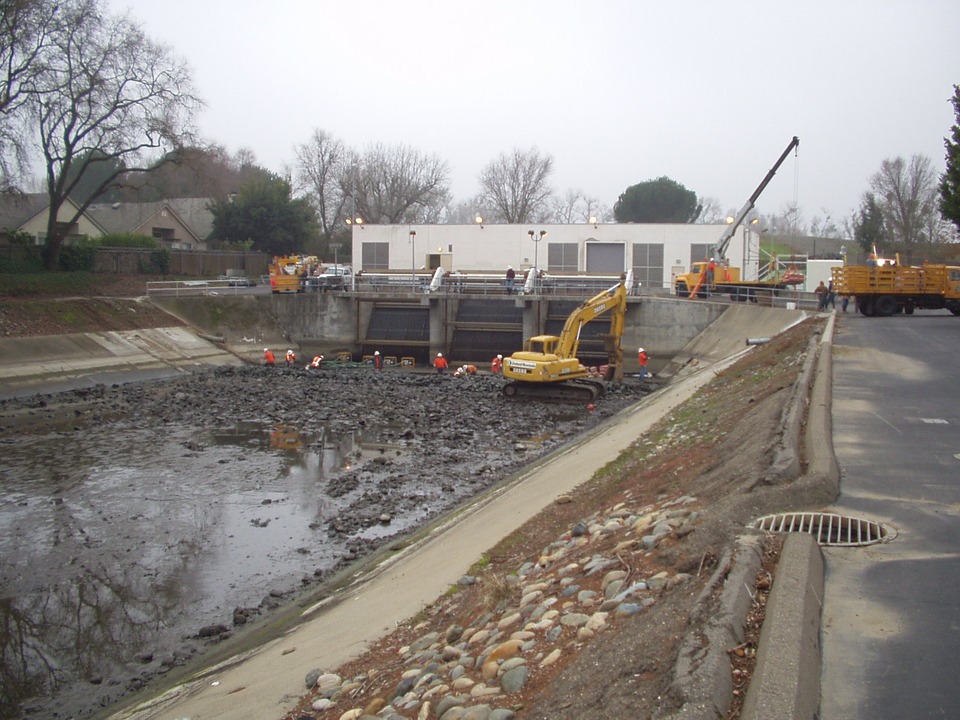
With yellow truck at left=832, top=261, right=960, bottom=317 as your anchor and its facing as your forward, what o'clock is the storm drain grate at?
The storm drain grate is roughly at 3 o'clock from the yellow truck.

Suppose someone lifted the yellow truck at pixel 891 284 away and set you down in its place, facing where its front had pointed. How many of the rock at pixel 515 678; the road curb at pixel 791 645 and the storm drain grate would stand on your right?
3

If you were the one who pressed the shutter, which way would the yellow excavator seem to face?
facing away from the viewer and to the right of the viewer

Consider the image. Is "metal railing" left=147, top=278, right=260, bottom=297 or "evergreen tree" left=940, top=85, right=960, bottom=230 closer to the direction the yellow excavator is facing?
the evergreen tree

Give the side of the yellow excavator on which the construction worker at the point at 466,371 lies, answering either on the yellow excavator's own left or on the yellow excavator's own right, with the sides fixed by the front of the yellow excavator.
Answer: on the yellow excavator's own left

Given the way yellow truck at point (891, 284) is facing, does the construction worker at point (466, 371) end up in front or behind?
behind

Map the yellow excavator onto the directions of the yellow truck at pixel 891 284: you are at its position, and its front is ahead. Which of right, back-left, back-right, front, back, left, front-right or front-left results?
back-right

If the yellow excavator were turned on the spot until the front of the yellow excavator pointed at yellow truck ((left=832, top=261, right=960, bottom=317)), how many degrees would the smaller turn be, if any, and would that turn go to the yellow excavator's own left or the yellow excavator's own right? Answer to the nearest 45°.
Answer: approximately 45° to the yellow excavator's own right

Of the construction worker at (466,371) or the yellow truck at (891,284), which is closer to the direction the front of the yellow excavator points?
the yellow truck

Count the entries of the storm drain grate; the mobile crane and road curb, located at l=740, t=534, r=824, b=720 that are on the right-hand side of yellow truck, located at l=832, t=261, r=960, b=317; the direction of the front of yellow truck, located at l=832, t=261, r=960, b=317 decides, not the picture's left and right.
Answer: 2

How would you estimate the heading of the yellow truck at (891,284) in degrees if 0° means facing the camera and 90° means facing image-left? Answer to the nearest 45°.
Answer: approximately 270°

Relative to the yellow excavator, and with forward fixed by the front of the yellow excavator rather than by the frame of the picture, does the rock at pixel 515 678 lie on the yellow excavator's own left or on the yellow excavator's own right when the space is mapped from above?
on the yellow excavator's own right
